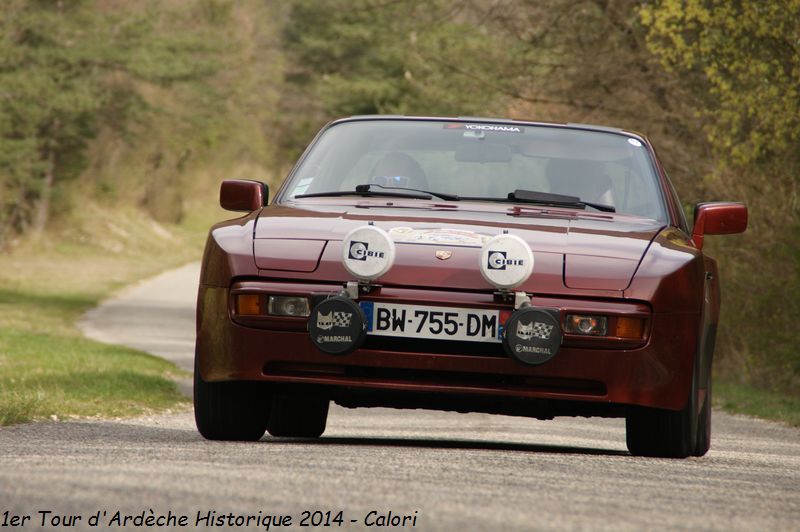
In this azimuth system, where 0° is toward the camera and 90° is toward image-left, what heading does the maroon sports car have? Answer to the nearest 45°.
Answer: approximately 0°
